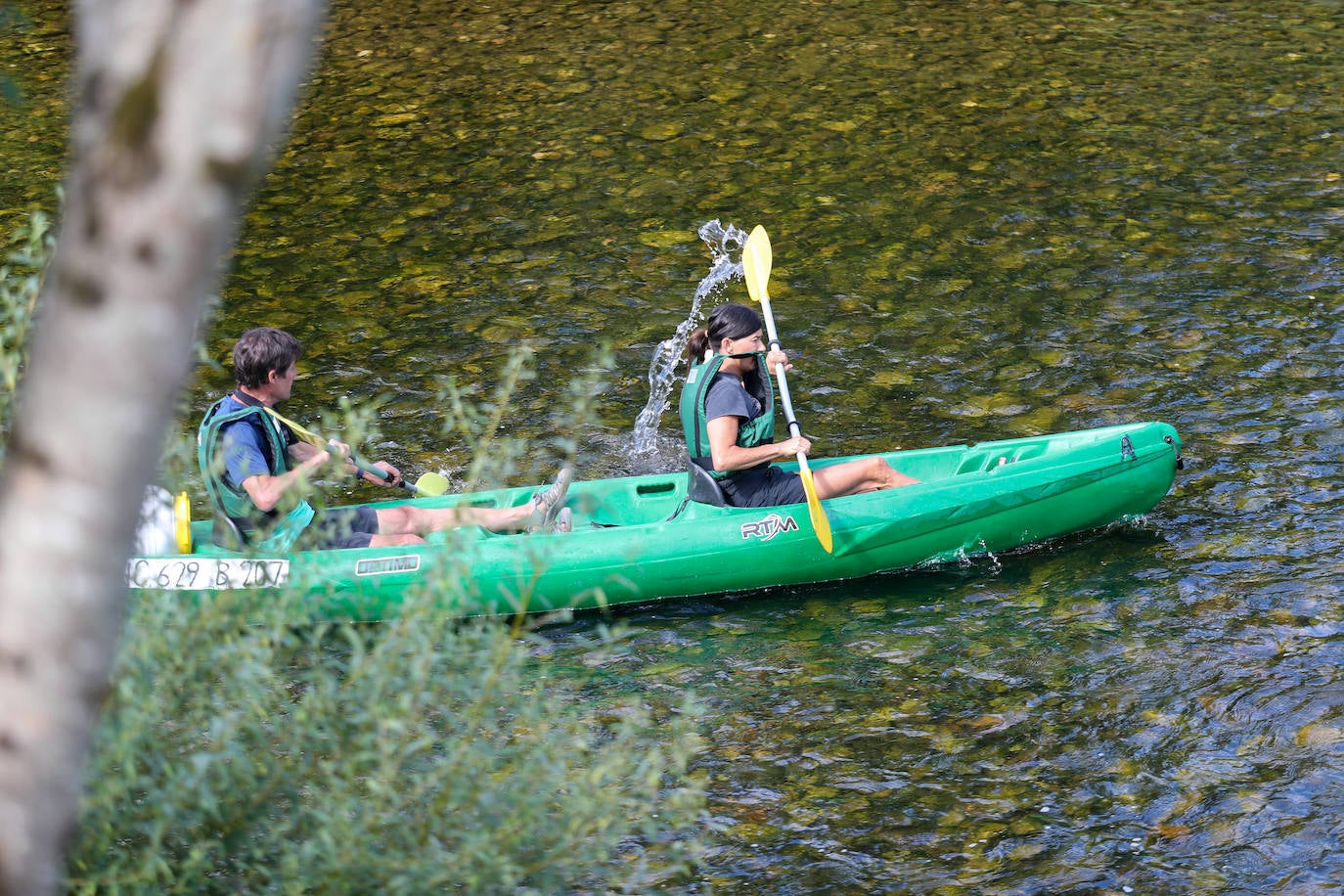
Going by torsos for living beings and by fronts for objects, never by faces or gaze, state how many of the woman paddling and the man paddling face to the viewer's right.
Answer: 2

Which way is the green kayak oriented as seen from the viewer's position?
to the viewer's right

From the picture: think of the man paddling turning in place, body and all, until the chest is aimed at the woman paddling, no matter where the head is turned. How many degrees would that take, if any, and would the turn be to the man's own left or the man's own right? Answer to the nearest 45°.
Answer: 0° — they already face them

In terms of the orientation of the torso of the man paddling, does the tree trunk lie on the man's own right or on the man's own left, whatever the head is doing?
on the man's own right

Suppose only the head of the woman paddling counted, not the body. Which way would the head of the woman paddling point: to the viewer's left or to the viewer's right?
to the viewer's right

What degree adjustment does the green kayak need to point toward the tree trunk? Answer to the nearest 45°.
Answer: approximately 90° to its right

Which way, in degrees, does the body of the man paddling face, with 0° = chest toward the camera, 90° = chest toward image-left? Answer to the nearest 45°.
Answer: approximately 270°

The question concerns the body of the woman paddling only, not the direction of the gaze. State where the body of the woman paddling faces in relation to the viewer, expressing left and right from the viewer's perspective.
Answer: facing to the right of the viewer

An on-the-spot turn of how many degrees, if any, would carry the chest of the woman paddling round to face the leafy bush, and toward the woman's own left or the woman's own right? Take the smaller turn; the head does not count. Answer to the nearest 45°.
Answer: approximately 90° to the woman's own right

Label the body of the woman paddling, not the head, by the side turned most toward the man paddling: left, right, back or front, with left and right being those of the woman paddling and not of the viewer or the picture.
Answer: back
